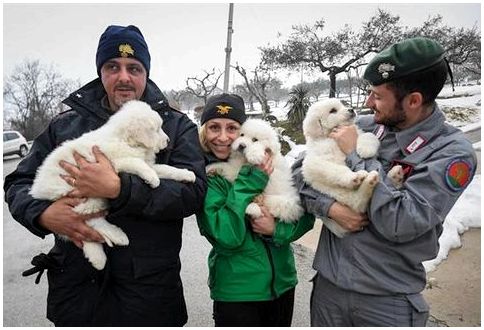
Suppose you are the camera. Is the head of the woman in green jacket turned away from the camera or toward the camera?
toward the camera

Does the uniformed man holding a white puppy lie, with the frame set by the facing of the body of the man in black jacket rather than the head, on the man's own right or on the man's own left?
on the man's own left

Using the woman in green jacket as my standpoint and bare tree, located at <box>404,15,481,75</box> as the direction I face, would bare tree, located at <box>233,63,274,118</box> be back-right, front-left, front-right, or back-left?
front-left

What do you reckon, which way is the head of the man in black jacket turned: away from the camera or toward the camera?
toward the camera

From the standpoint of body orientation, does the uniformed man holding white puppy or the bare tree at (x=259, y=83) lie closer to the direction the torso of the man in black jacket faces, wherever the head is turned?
the uniformed man holding white puppy

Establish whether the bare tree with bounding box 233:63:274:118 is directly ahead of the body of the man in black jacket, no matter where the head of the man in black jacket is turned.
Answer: no

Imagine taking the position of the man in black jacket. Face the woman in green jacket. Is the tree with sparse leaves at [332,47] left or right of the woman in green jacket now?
left

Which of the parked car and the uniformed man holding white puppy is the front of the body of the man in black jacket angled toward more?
the uniformed man holding white puppy

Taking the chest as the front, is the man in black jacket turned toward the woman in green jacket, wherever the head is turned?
no

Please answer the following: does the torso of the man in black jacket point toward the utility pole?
no

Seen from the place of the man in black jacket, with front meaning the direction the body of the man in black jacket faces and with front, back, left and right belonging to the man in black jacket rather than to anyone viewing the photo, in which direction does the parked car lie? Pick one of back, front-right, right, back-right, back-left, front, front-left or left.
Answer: back

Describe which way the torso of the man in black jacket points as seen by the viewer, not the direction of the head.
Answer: toward the camera

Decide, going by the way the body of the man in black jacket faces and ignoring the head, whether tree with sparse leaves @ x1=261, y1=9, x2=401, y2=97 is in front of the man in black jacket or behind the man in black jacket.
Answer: behind

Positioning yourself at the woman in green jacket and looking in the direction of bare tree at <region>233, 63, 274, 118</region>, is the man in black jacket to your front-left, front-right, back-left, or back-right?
back-left
